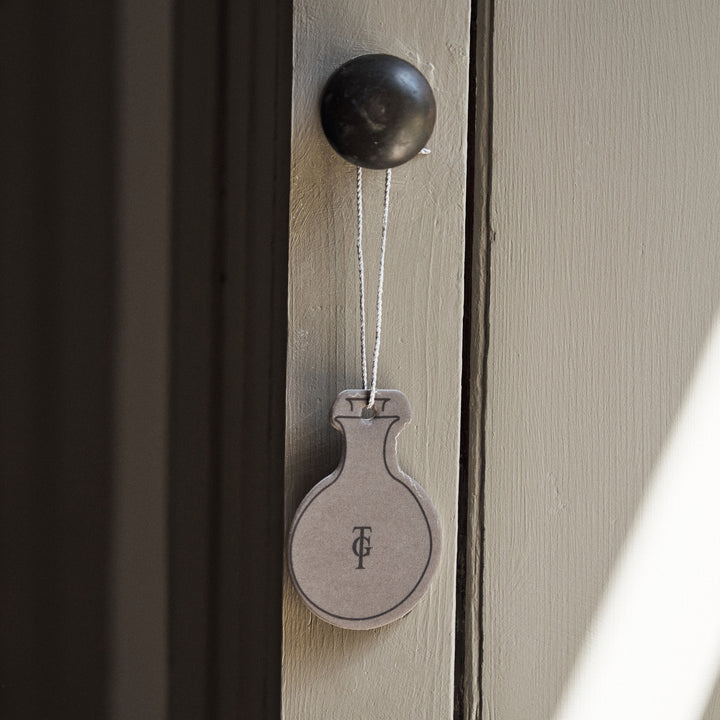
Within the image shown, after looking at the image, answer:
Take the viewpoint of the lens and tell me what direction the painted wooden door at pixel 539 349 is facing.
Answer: facing the viewer

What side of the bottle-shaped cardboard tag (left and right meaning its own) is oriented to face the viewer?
front

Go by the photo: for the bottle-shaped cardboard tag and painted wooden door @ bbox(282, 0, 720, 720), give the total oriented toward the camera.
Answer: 2

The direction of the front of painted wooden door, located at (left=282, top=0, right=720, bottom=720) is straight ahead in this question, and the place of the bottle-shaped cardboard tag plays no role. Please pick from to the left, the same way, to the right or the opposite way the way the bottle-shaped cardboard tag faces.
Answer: the same way
